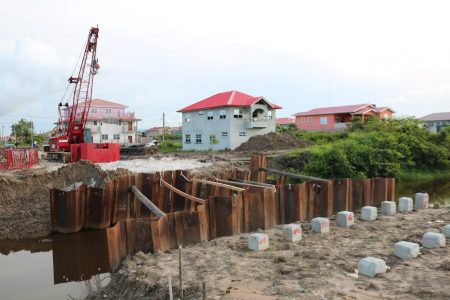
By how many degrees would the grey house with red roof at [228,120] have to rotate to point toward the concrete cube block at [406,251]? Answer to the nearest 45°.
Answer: approximately 45° to its right

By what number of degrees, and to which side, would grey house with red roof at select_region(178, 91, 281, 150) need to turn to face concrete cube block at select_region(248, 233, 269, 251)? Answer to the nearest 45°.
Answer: approximately 45° to its right

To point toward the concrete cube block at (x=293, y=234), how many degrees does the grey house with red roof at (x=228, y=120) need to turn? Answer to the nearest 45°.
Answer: approximately 45° to its right

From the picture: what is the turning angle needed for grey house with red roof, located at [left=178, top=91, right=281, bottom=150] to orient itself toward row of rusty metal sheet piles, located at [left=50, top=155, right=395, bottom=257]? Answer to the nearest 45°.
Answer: approximately 45° to its right

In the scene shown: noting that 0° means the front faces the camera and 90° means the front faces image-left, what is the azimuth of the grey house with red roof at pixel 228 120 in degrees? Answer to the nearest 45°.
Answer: approximately 315°

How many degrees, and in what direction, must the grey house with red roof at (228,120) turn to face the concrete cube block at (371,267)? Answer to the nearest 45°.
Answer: approximately 45° to its right

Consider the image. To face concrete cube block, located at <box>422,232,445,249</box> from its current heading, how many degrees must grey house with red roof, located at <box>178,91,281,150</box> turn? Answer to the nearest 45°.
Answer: approximately 45° to its right

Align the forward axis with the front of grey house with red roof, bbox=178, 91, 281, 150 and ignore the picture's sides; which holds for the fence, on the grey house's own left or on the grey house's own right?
on the grey house's own right

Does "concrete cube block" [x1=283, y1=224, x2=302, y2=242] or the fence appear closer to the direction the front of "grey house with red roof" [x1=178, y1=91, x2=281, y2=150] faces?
the concrete cube block

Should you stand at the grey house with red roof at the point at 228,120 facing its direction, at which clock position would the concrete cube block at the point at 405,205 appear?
The concrete cube block is roughly at 1 o'clock from the grey house with red roof.
